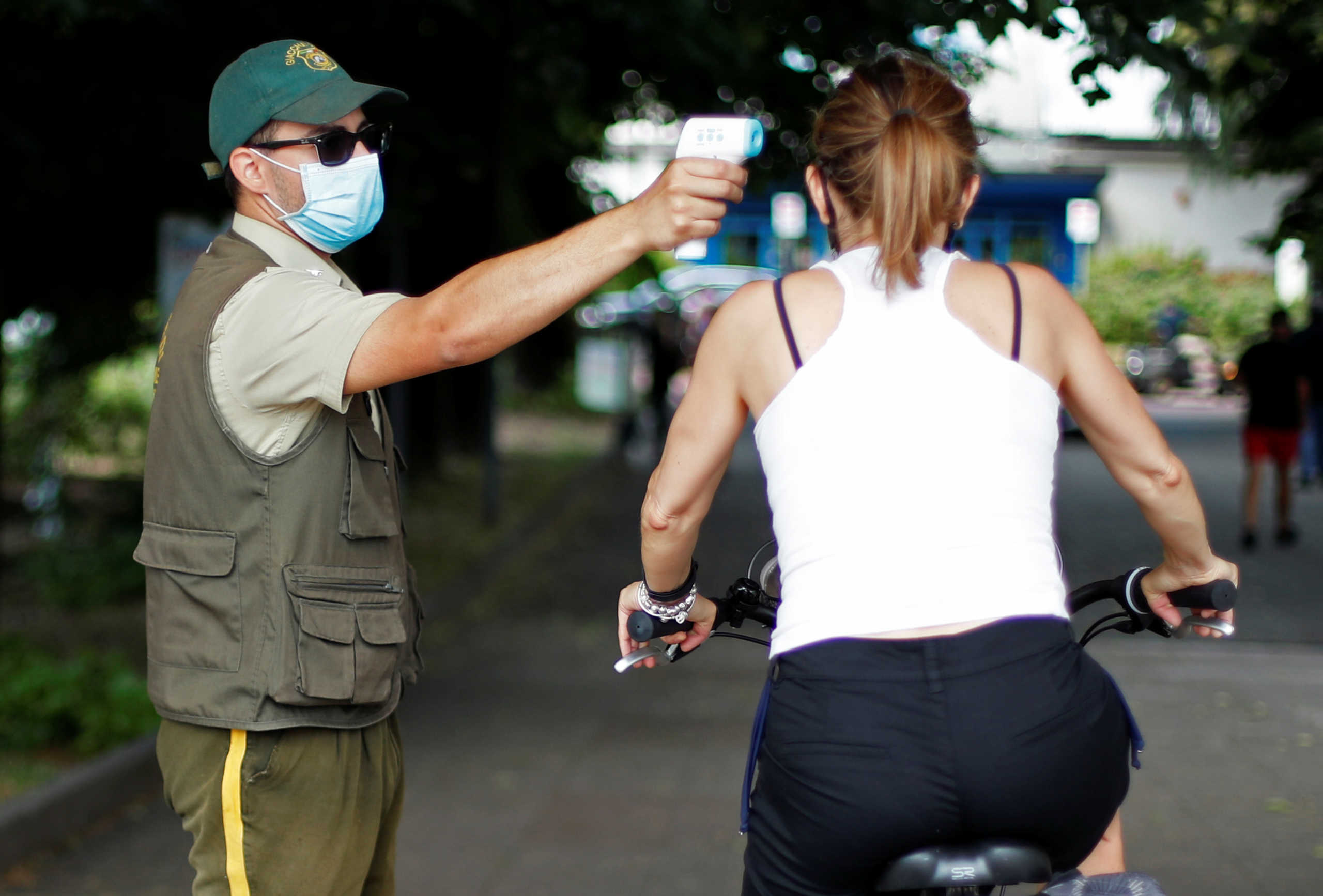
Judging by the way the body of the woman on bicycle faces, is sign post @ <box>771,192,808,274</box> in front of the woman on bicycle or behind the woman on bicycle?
in front

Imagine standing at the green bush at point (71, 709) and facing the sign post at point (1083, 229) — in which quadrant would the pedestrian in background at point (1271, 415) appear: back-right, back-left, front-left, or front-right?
front-right

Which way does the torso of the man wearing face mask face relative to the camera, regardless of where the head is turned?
to the viewer's right

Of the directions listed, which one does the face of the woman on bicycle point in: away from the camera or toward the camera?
away from the camera

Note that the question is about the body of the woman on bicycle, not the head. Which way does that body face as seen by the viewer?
away from the camera
